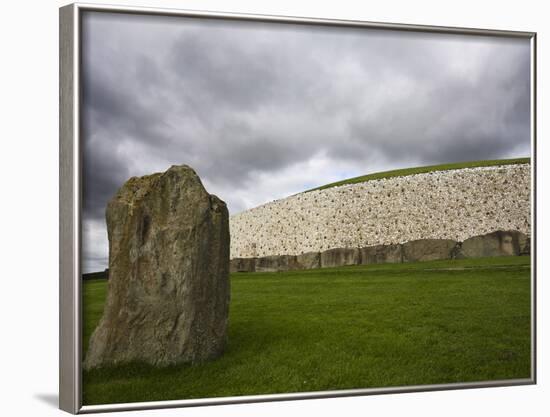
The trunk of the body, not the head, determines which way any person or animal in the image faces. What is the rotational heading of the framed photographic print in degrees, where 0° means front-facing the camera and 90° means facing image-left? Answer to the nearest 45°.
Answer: approximately 315°
